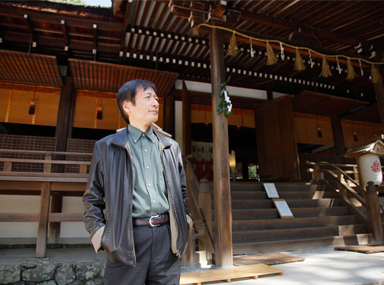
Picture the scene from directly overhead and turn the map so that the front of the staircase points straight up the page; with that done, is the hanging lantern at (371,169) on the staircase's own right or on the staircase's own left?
on the staircase's own left

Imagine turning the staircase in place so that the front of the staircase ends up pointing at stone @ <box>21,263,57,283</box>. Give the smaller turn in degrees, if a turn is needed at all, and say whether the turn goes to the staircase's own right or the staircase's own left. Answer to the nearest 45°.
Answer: approximately 45° to the staircase's own right

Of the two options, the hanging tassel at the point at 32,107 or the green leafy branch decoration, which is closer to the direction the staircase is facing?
the green leafy branch decoration

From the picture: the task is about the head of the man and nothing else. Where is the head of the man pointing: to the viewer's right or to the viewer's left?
to the viewer's right

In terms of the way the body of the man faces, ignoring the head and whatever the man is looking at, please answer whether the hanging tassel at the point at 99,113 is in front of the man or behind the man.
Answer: behind

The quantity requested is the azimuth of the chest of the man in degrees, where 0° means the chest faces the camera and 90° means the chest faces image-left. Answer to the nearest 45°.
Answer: approximately 315°

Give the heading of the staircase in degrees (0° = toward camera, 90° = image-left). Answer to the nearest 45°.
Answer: approximately 0°
